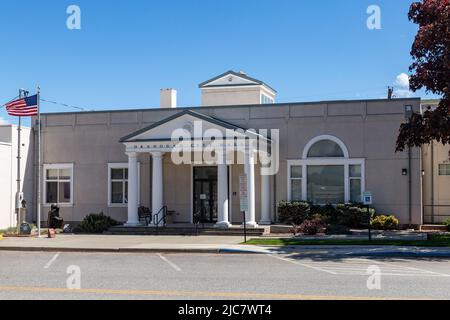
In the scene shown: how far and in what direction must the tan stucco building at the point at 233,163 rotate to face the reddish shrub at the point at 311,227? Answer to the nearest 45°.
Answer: approximately 45° to its left

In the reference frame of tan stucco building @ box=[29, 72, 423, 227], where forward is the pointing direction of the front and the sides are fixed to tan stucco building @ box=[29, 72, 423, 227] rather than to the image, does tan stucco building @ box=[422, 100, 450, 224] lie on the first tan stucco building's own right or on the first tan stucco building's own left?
on the first tan stucco building's own left

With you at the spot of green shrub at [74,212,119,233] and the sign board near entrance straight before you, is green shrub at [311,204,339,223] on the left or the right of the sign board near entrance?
left

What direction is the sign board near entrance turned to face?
toward the camera

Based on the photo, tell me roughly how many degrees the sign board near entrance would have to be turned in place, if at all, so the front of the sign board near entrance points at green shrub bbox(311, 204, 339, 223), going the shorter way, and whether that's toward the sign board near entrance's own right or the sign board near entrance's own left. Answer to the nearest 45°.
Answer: approximately 135° to the sign board near entrance's own left

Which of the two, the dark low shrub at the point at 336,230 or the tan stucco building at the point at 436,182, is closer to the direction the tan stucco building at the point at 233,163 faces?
the dark low shrub

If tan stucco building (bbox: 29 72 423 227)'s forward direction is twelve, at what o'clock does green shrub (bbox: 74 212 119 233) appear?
The green shrub is roughly at 3 o'clock from the tan stucco building.

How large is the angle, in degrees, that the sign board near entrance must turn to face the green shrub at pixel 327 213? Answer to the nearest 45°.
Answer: approximately 135° to its left

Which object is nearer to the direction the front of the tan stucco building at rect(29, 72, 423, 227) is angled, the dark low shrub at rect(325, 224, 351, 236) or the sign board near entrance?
the sign board near entrance

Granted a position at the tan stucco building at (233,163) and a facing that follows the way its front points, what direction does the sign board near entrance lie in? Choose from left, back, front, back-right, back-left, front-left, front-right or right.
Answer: front

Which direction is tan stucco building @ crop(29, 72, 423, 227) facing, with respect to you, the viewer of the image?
facing the viewer
